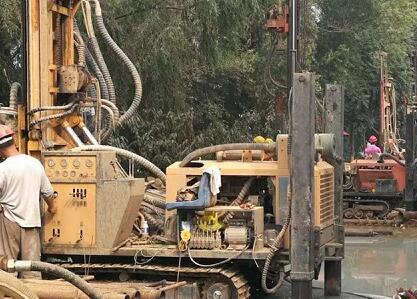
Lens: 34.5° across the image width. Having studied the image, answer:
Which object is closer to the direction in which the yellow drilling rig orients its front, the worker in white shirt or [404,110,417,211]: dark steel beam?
the worker in white shirt

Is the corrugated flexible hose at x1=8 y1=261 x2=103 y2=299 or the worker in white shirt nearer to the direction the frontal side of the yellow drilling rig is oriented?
the worker in white shirt

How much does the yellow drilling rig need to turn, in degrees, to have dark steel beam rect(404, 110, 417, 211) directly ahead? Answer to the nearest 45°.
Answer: approximately 135° to its right

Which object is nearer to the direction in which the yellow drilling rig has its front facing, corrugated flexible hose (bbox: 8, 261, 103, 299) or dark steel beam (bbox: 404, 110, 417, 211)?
the corrugated flexible hose

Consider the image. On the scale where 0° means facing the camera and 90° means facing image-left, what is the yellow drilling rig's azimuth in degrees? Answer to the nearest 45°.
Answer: approximately 90°
